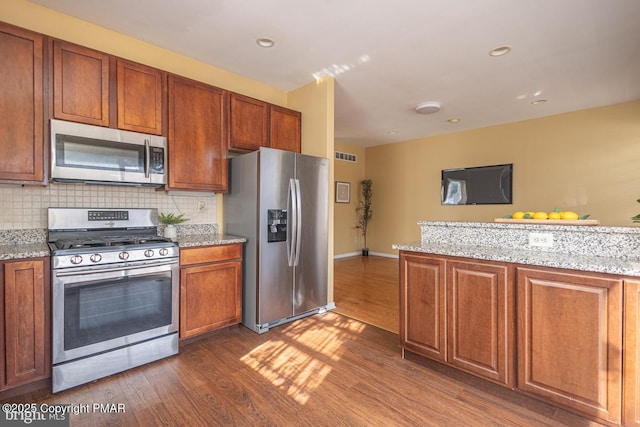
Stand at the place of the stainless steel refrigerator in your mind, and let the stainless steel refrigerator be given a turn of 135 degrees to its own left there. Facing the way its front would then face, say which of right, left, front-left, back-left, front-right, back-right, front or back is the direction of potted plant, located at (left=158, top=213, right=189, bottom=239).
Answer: left

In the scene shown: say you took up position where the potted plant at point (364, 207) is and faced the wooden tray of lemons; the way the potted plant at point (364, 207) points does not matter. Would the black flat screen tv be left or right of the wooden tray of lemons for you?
left

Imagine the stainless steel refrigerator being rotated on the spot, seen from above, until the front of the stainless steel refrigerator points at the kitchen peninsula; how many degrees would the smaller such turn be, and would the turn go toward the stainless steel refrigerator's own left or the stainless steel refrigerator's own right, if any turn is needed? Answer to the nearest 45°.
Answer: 0° — it already faces it

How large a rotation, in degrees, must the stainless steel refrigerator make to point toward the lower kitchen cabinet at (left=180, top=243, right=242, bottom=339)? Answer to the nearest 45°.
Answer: approximately 135° to its right

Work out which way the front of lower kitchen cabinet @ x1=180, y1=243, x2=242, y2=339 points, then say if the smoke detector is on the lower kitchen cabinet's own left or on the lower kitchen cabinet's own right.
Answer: on the lower kitchen cabinet's own left

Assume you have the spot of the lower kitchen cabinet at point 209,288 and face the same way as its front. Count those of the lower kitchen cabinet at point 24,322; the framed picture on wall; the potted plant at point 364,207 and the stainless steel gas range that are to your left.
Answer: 2

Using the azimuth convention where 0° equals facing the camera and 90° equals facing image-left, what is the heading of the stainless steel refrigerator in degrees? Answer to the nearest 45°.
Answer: approximately 315°

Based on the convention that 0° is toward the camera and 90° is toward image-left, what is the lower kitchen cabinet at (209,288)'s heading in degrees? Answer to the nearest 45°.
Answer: approximately 315°

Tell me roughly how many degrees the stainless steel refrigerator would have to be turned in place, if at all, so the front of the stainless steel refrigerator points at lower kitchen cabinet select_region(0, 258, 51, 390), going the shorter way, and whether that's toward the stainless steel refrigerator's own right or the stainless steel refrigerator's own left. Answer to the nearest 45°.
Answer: approximately 90° to the stainless steel refrigerator's own right

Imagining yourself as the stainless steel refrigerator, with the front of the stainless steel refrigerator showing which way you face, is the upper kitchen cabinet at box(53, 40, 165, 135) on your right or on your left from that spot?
on your right
